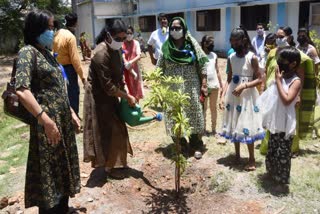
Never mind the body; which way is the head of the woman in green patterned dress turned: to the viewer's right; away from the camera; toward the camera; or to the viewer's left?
to the viewer's right

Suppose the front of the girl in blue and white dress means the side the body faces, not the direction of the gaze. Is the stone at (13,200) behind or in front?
in front

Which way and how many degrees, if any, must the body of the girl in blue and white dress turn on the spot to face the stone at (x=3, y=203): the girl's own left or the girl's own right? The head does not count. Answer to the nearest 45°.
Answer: approximately 45° to the girl's own right

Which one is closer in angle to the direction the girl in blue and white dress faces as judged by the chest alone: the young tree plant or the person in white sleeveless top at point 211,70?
the young tree plant

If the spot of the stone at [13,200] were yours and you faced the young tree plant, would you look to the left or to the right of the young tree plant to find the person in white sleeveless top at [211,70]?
left

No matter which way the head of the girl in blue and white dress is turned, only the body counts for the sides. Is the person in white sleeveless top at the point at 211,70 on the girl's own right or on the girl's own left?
on the girl's own right

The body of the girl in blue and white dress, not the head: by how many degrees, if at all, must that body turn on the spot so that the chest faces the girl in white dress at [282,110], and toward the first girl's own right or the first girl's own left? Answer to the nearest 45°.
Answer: approximately 90° to the first girl's own left

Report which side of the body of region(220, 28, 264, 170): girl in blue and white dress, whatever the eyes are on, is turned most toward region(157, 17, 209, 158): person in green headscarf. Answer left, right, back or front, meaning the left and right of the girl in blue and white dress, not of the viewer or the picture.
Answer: right

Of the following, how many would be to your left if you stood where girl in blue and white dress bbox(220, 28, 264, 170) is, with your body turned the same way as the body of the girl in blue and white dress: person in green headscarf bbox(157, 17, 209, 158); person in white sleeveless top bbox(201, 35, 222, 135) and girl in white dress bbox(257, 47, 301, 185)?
1

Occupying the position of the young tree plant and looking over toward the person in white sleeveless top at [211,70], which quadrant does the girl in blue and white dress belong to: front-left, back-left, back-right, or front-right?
front-right

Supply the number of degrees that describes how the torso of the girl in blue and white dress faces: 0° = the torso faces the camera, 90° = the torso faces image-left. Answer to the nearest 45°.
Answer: approximately 45°

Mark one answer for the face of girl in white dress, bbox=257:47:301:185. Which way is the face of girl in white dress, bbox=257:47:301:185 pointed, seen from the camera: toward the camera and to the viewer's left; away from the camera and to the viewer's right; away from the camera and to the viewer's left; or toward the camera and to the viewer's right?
toward the camera and to the viewer's left
